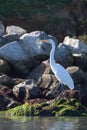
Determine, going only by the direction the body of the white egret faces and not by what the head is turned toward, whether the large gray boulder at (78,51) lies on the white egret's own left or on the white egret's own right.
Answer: on the white egret's own right

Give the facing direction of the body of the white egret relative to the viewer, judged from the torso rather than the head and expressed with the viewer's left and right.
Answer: facing to the left of the viewer
